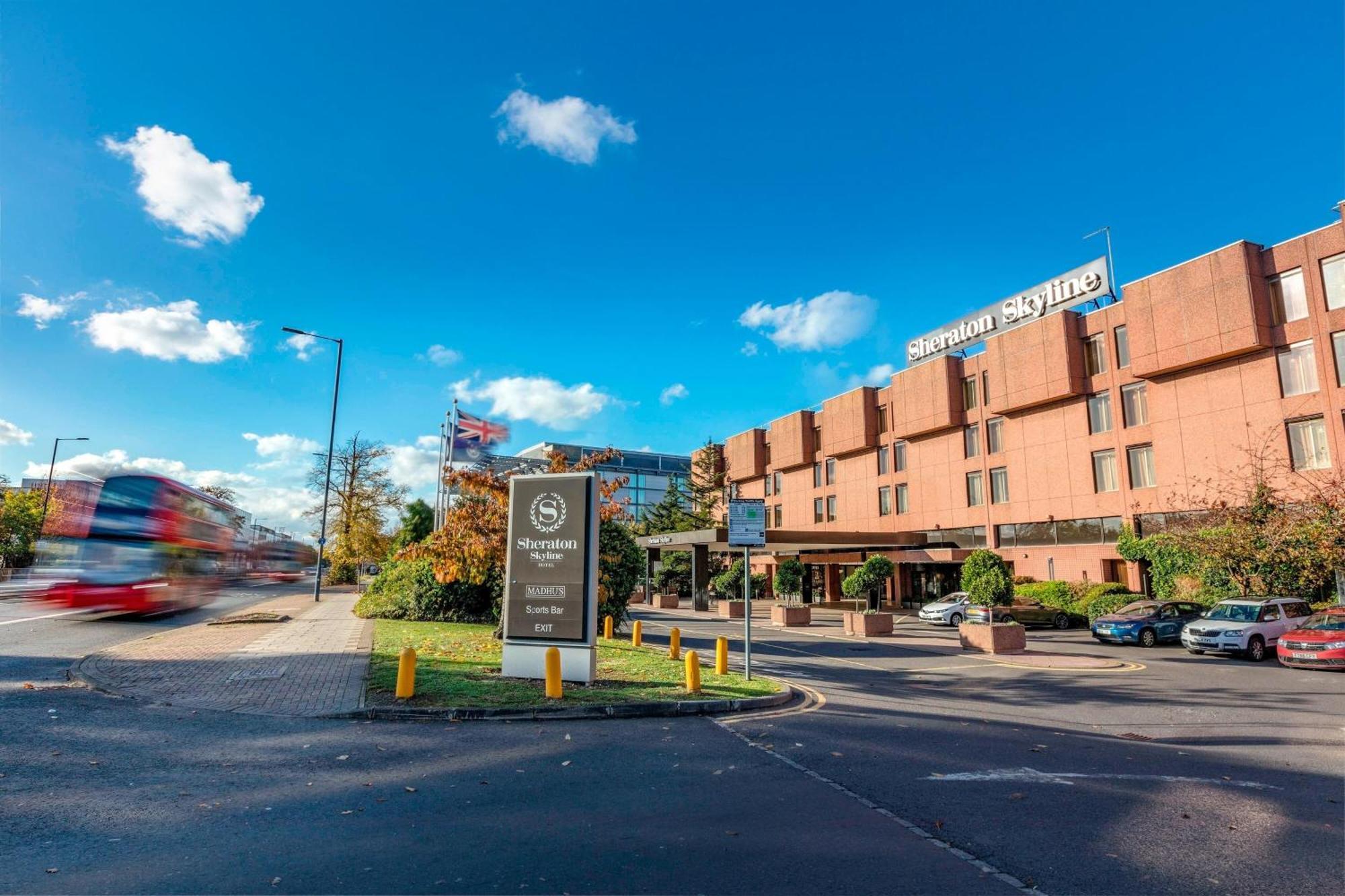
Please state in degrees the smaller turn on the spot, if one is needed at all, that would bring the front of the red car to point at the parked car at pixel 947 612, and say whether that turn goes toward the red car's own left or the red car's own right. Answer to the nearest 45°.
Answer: approximately 90° to the red car's own right

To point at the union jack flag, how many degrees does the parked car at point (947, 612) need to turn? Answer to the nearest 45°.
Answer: approximately 45° to its right

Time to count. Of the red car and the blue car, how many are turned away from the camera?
0

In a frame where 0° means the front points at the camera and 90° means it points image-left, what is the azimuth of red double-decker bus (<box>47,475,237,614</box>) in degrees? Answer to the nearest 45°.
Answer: approximately 45°

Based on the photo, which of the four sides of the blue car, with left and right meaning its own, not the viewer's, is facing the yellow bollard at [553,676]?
front

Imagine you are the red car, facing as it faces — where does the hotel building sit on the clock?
The hotel building is roughly at 4 o'clock from the red car.

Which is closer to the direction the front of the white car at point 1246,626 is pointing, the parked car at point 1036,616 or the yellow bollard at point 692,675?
the yellow bollard

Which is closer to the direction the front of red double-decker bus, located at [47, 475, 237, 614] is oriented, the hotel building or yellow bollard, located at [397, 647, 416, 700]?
the yellow bollard

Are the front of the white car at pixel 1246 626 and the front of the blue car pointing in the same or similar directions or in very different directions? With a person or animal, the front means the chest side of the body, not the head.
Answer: same or similar directions

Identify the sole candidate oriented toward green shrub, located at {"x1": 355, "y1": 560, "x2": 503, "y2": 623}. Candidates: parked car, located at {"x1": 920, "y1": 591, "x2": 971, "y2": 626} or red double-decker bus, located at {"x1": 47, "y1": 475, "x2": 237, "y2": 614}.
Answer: the parked car

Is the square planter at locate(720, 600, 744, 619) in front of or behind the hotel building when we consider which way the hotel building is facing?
in front

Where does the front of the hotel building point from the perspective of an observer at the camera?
facing the viewer and to the left of the viewer

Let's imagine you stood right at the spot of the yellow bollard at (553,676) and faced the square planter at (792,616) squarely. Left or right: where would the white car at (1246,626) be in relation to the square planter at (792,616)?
right

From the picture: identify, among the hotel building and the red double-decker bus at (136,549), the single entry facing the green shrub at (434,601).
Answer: the hotel building

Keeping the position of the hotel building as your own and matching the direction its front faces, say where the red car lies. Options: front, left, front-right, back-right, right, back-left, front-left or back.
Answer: front-left

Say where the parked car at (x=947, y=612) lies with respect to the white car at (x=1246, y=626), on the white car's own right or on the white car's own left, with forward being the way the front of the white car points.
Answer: on the white car's own right

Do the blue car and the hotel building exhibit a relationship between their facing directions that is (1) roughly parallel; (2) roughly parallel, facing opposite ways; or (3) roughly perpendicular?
roughly parallel
